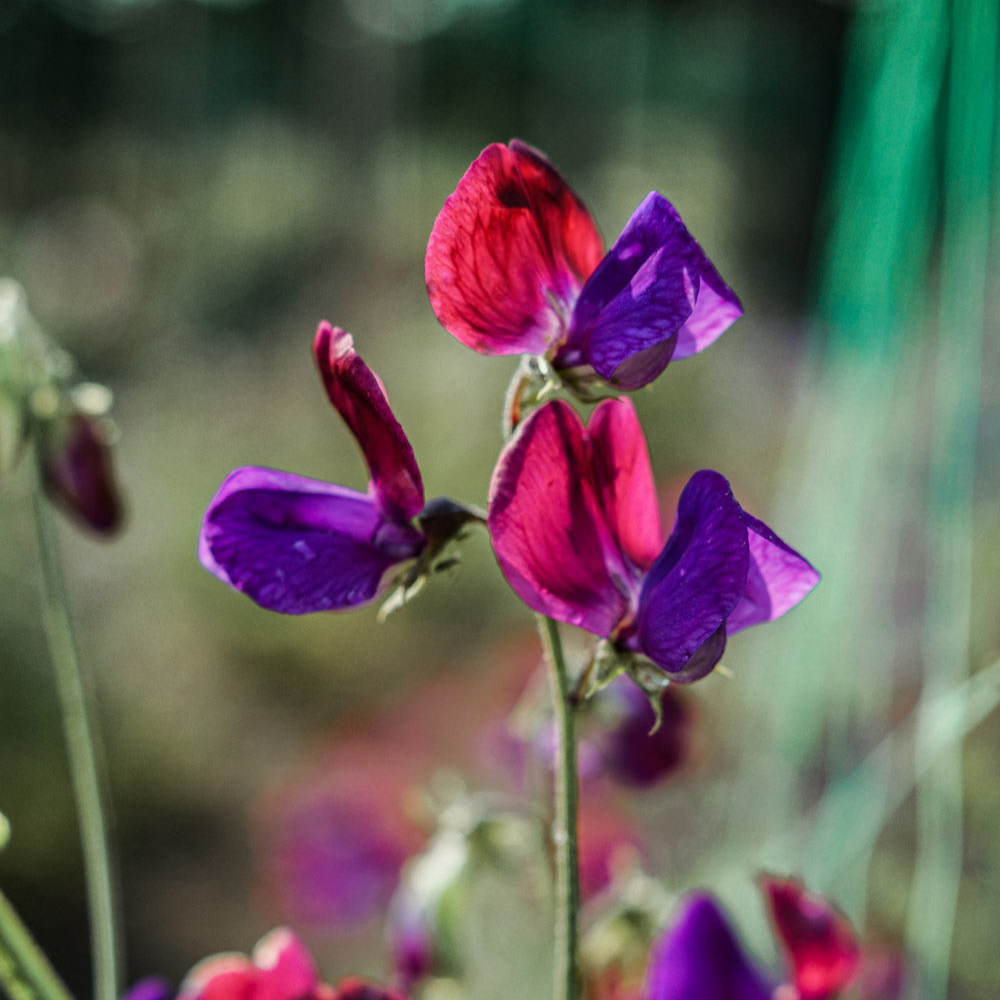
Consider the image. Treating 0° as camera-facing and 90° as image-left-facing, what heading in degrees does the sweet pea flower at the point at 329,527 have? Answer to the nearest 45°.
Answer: approximately 90°
